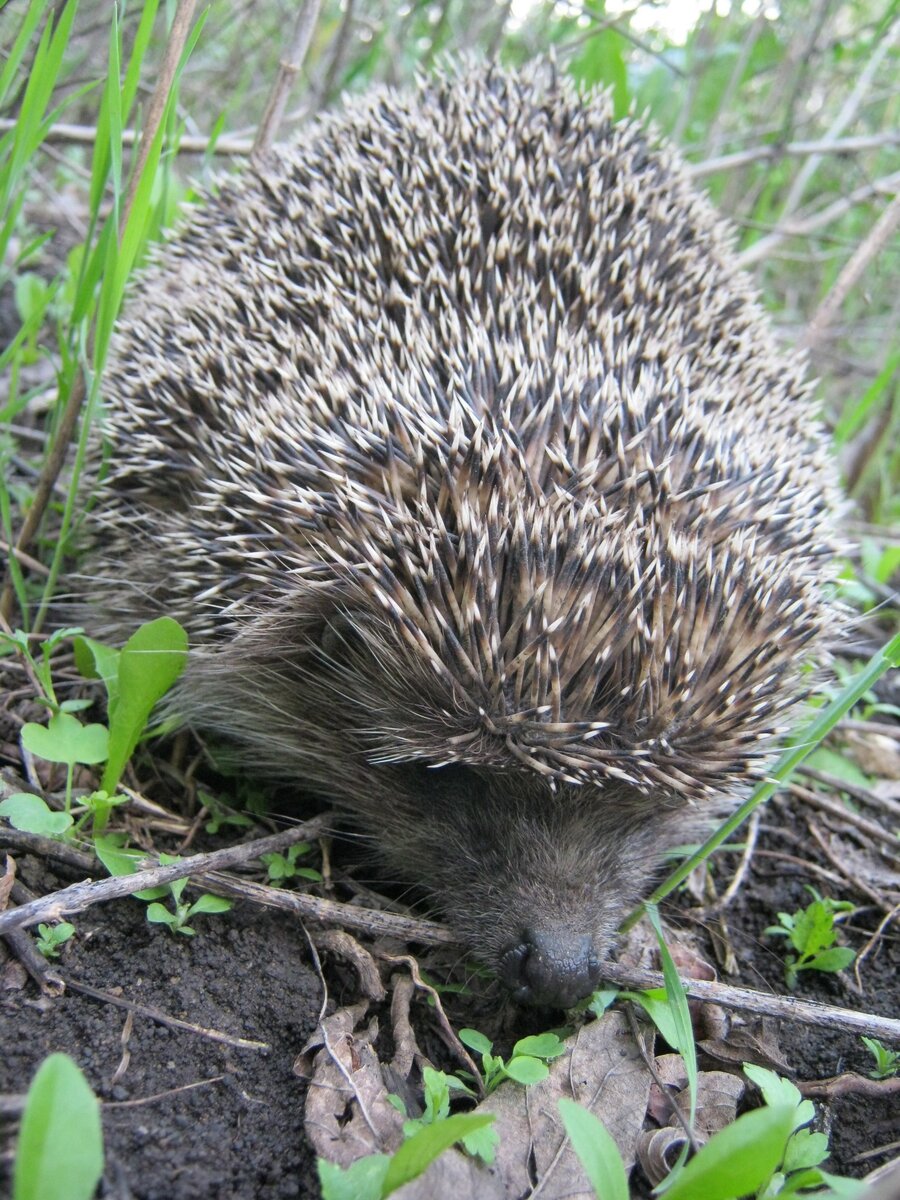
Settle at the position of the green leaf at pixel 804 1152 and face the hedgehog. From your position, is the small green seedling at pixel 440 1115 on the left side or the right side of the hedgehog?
left

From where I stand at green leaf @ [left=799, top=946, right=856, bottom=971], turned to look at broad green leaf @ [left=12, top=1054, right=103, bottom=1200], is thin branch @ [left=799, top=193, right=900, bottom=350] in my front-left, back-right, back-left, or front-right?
back-right

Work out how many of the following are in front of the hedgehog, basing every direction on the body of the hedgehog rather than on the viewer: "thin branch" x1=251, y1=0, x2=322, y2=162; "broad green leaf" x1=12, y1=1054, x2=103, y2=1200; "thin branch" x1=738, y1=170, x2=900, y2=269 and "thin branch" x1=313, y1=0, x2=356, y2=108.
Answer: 1

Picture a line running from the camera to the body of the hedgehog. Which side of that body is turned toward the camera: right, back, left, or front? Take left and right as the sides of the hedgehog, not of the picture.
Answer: front

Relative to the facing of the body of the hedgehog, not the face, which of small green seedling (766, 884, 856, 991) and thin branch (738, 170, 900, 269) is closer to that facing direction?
the small green seedling

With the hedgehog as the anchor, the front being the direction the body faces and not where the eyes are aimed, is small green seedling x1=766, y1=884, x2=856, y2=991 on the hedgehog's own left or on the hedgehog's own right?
on the hedgehog's own left

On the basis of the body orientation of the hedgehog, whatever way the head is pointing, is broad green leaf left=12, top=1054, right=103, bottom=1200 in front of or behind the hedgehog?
in front

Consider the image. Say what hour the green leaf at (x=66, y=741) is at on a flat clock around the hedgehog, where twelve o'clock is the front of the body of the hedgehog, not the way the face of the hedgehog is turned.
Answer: The green leaf is roughly at 2 o'clock from the hedgehog.

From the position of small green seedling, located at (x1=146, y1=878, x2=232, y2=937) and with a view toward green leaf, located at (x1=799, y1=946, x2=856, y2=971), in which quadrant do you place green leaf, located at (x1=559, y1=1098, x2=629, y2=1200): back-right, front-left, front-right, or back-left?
front-right

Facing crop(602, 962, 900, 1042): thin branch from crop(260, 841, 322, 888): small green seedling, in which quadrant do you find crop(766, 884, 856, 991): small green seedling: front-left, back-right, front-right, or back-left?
front-left

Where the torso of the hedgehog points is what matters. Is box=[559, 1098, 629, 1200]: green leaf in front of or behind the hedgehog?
in front

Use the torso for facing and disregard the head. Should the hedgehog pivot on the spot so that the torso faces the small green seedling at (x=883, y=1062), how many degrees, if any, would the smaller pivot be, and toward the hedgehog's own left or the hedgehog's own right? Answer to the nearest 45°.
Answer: approximately 90° to the hedgehog's own left

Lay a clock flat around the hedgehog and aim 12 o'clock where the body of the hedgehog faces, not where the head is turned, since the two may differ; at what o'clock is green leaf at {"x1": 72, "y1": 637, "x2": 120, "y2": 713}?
The green leaf is roughly at 3 o'clock from the hedgehog.
